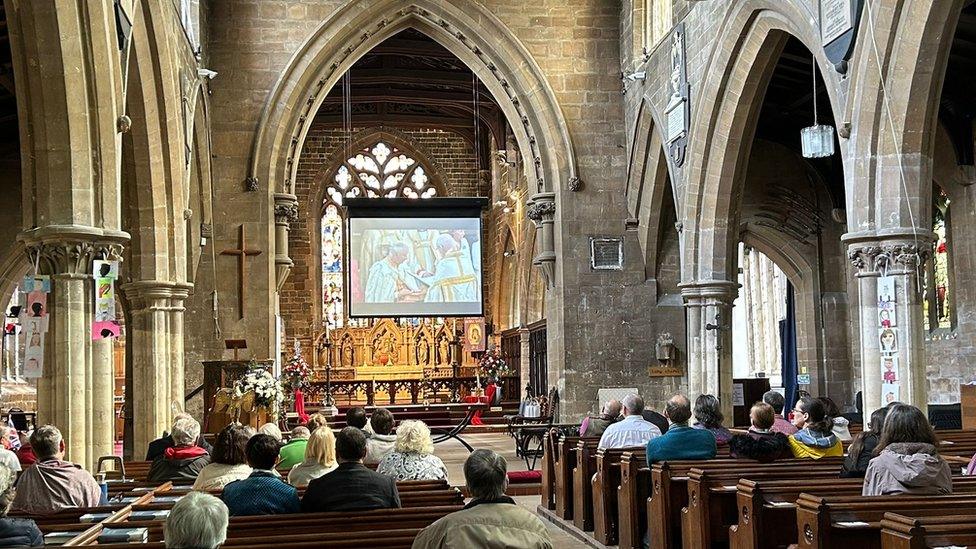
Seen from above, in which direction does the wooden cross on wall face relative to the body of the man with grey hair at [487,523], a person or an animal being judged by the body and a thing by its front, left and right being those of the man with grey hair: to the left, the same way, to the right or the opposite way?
the opposite way

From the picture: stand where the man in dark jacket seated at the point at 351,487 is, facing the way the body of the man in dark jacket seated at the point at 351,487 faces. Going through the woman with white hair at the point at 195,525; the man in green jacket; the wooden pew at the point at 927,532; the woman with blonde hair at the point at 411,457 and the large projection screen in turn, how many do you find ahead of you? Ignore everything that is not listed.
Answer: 3

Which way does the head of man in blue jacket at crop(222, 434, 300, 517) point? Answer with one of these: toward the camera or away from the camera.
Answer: away from the camera

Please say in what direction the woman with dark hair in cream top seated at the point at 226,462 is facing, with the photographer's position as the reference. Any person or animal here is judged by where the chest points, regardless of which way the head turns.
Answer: facing away from the viewer

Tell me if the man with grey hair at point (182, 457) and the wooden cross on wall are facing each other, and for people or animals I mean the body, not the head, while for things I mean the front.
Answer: yes

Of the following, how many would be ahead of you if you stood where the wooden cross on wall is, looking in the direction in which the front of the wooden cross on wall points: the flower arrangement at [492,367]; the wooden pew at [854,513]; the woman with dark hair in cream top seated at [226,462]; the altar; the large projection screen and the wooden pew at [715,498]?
3

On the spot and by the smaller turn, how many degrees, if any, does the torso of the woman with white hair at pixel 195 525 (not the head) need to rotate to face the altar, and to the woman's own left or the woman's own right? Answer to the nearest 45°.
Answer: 0° — they already face it

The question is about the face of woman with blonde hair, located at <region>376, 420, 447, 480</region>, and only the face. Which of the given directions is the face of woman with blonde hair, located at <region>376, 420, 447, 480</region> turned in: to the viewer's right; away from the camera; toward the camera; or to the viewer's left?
away from the camera

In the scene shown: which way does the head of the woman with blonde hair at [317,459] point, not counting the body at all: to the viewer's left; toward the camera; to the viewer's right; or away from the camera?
away from the camera

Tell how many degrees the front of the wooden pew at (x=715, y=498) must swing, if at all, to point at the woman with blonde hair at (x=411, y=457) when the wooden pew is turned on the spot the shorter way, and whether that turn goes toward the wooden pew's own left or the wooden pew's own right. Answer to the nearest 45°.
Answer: approximately 45° to the wooden pew's own left

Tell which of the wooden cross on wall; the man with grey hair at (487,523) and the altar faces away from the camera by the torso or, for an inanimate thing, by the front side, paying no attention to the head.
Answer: the man with grey hair

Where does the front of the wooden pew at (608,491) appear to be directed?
away from the camera

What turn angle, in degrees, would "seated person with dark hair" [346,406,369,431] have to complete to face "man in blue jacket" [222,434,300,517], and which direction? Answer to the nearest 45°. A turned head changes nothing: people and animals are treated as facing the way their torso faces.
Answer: approximately 180°

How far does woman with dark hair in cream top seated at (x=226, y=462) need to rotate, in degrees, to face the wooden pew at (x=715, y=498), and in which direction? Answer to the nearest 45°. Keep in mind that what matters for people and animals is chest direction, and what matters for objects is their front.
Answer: approximately 90° to their right

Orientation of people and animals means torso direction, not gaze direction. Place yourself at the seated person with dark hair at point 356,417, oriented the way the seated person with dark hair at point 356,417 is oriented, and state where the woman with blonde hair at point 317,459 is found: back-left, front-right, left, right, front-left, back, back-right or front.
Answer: back
